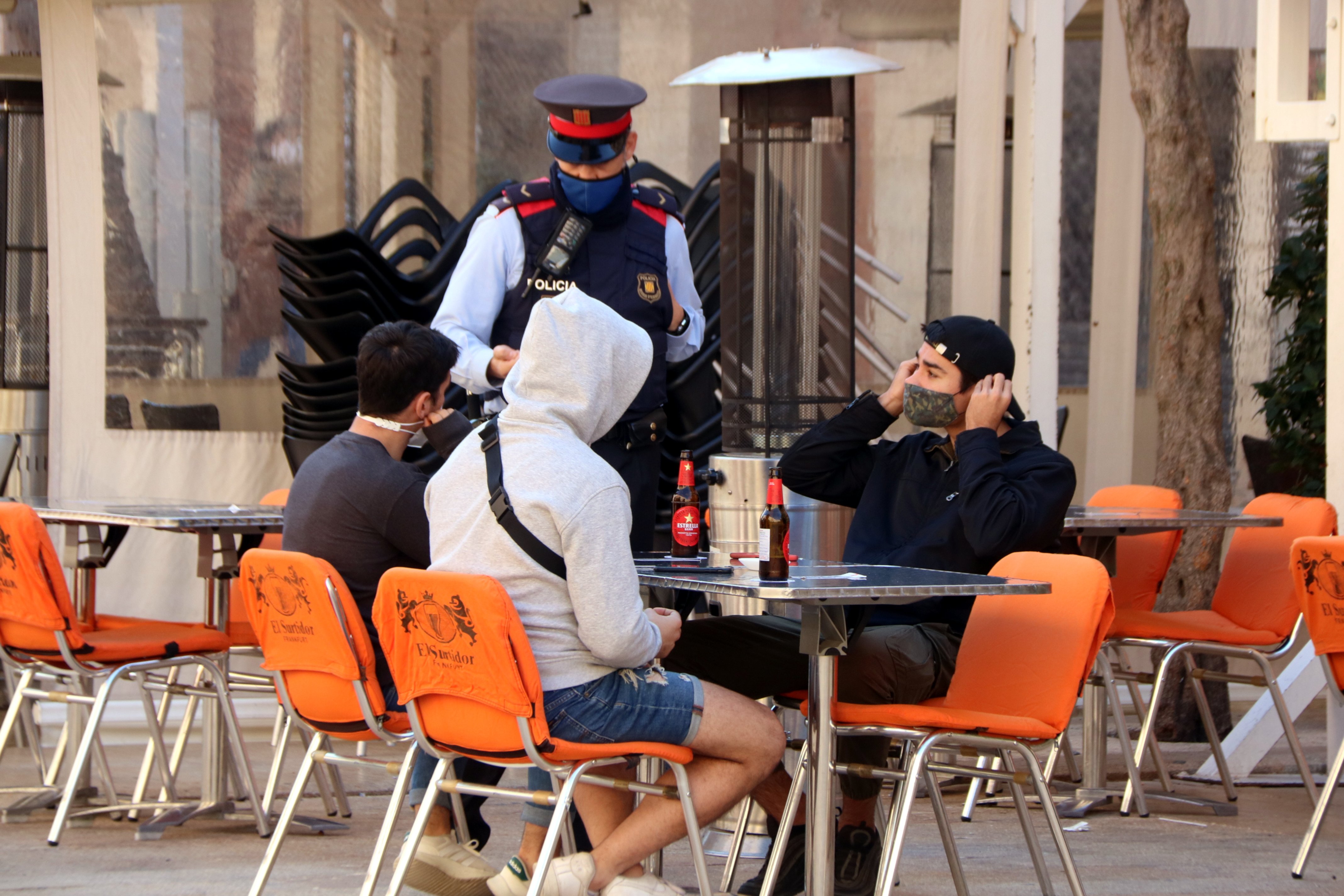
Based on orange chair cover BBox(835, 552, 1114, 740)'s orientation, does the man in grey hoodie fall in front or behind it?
in front

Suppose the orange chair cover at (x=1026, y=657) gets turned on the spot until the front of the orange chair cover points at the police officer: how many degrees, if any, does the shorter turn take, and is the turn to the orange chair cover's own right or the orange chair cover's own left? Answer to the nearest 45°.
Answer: approximately 90° to the orange chair cover's own right

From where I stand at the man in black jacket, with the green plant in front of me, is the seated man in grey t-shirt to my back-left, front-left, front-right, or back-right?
back-left

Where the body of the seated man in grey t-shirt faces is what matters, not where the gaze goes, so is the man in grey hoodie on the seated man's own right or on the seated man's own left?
on the seated man's own right

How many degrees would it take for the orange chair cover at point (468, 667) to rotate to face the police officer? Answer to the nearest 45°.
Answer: approximately 45° to its left

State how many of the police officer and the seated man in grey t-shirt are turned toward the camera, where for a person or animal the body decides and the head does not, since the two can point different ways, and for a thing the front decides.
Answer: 1

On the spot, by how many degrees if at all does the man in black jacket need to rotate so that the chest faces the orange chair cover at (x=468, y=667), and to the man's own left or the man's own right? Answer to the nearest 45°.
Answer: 0° — they already face it

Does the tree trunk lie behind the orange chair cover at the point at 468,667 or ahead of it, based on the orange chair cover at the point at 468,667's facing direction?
ahead

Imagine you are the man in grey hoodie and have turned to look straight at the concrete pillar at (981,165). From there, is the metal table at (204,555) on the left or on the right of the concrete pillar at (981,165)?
left

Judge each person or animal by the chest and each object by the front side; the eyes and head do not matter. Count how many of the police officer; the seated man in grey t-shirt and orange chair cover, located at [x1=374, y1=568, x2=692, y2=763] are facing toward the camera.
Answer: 1

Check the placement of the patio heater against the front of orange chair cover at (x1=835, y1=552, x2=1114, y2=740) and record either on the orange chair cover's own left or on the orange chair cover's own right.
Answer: on the orange chair cover's own right

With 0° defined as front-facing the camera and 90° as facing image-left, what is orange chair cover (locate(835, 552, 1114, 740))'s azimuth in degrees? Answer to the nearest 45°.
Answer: approximately 45°

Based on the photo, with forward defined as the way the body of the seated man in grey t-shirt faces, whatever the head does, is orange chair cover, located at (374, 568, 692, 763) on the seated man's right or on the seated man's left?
on the seated man's right

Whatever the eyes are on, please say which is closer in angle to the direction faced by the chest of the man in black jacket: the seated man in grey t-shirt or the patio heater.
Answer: the seated man in grey t-shirt
